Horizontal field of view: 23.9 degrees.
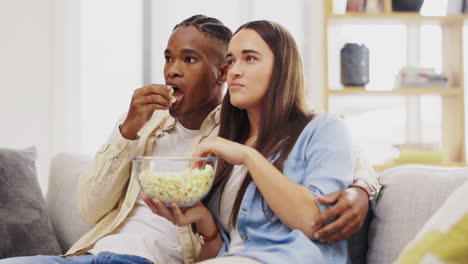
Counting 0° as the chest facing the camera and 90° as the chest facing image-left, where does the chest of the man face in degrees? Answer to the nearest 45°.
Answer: approximately 45°

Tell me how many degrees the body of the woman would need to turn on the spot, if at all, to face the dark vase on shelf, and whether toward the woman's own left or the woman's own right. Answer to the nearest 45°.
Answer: approximately 135° to the woman's own right

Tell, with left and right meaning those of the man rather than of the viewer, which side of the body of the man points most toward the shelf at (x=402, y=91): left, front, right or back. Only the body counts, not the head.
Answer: back

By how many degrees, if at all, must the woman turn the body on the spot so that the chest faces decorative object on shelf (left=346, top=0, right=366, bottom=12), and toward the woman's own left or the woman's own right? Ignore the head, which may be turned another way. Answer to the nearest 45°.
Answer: approximately 135° to the woman's own right

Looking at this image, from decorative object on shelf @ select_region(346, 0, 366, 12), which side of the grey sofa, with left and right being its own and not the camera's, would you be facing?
back

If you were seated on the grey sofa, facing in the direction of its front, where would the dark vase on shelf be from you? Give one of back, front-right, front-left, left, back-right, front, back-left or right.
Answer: back

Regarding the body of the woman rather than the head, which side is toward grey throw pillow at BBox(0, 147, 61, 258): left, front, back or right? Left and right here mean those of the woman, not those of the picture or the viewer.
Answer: right

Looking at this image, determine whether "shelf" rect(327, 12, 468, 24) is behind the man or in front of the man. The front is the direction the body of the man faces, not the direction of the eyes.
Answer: behind

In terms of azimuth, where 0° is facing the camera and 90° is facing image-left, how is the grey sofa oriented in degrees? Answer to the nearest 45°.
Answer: approximately 0°
